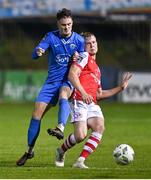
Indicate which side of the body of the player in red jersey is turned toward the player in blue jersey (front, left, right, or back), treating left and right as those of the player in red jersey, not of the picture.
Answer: back

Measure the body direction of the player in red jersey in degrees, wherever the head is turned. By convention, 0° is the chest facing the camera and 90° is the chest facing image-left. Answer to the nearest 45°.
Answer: approximately 315°
